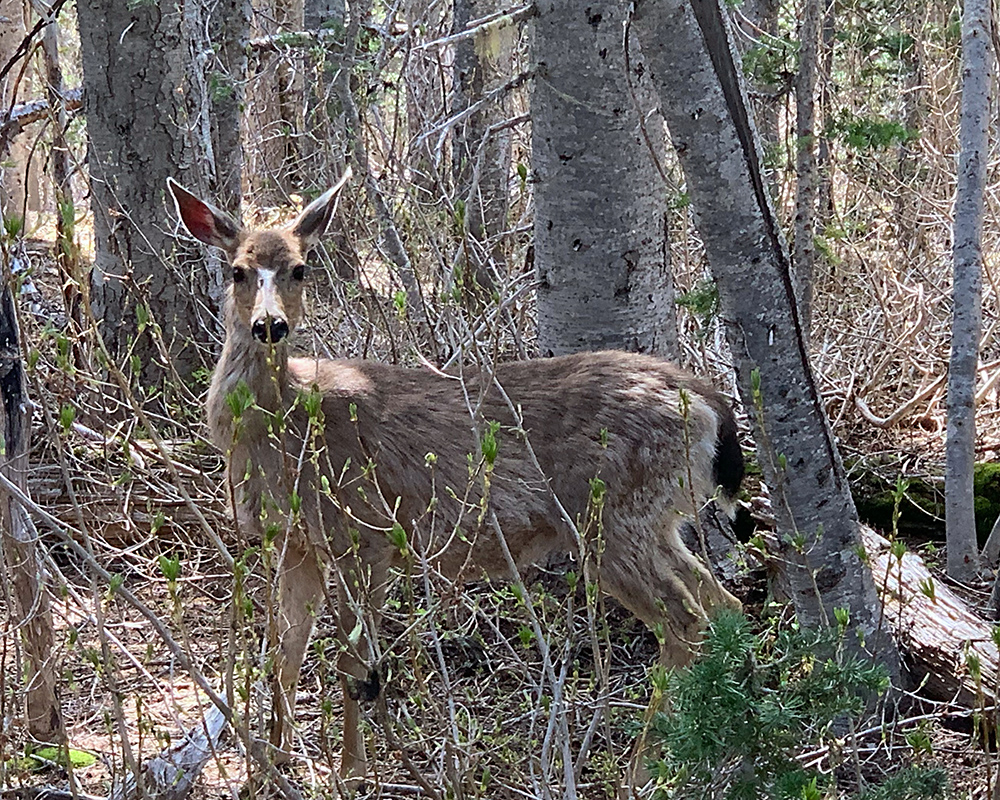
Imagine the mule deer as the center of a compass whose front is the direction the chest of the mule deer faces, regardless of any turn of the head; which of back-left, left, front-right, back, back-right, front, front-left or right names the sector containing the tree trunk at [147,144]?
front-right

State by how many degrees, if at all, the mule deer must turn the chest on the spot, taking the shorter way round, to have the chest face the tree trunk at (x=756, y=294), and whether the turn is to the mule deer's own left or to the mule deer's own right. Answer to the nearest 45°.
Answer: approximately 135° to the mule deer's own left

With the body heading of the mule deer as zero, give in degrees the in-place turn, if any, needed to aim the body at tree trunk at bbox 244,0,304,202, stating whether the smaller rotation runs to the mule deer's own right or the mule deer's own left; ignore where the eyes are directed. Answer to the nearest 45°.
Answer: approximately 90° to the mule deer's own right

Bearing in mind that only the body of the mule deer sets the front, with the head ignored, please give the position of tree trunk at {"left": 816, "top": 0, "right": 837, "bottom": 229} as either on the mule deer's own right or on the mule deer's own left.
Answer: on the mule deer's own right

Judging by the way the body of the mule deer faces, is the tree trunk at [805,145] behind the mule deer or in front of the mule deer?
behind

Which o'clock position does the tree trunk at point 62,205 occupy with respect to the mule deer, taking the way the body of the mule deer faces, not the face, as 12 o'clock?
The tree trunk is roughly at 1 o'clock from the mule deer.

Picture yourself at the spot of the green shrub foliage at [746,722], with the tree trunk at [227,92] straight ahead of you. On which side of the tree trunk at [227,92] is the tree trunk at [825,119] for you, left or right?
right

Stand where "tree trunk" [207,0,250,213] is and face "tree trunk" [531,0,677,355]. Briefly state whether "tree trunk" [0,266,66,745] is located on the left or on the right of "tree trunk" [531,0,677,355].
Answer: right

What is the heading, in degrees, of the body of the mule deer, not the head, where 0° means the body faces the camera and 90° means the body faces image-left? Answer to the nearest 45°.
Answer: approximately 90°

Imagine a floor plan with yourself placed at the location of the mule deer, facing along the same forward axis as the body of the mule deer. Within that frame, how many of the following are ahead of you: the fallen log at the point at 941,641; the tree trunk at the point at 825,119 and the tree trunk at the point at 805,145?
0

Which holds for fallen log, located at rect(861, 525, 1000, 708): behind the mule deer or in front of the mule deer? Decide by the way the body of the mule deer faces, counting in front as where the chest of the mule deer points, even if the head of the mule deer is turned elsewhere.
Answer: behind

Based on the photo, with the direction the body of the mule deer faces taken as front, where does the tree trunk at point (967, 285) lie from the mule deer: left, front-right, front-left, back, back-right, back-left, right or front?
back

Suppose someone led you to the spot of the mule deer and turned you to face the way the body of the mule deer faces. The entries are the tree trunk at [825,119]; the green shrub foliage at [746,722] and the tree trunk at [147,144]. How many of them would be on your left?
1
